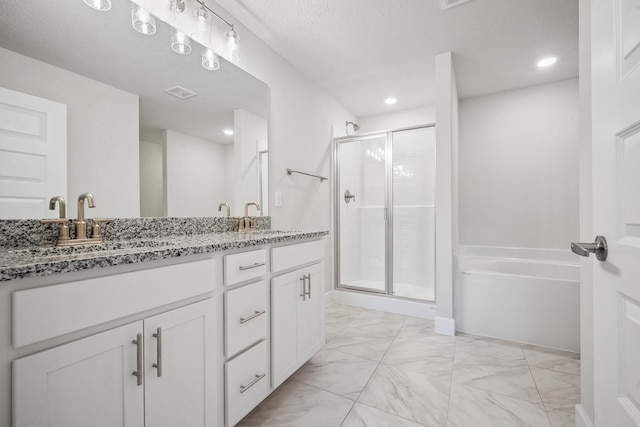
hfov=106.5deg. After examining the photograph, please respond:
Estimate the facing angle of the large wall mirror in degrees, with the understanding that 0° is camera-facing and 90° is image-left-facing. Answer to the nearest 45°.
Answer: approximately 315°

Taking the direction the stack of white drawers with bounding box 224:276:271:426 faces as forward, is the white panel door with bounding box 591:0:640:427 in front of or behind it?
in front

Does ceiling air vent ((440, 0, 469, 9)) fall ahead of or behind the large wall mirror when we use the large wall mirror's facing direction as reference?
ahead

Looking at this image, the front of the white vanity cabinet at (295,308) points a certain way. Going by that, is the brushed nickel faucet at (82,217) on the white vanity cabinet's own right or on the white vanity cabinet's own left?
on the white vanity cabinet's own right

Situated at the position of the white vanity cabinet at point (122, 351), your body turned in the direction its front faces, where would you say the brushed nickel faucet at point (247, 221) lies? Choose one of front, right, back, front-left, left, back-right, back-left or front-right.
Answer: left

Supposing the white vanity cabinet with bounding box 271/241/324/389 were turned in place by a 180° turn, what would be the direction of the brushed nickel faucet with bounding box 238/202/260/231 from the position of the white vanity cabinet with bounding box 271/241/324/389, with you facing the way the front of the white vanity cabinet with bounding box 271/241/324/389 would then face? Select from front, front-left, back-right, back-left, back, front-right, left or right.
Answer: front

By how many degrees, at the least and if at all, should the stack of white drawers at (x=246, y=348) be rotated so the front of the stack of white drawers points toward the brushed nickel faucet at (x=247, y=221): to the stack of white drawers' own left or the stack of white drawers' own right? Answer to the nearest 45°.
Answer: approximately 135° to the stack of white drawers' own left

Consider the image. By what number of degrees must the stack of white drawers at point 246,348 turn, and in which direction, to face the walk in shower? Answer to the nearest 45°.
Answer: approximately 90° to its left

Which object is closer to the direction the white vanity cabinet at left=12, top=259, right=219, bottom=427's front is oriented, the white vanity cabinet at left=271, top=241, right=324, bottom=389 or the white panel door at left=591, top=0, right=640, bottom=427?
the white panel door

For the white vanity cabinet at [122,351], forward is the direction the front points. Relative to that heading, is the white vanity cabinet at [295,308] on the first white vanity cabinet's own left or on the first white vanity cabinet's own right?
on the first white vanity cabinet's own left

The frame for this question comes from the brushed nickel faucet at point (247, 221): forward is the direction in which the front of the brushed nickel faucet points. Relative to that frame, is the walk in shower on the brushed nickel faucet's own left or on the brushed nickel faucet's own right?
on the brushed nickel faucet's own left

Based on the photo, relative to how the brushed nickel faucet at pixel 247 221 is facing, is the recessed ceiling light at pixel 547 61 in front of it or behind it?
in front

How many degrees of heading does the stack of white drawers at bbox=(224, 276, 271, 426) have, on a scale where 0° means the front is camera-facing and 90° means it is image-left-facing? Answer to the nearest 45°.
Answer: approximately 315°
